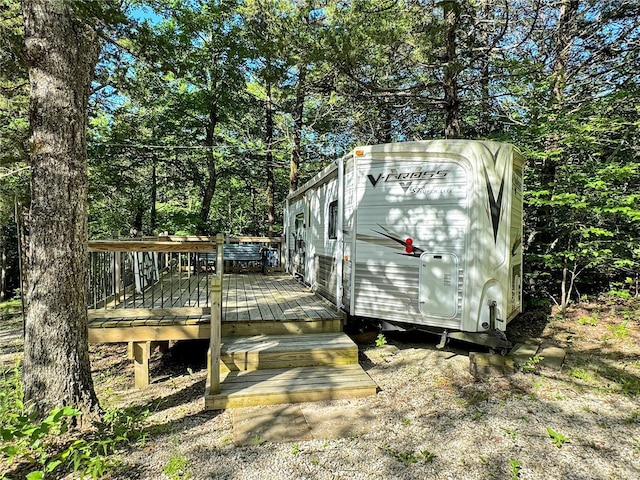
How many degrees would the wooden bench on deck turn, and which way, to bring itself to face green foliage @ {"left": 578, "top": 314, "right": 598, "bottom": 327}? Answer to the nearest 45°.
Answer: approximately 45° to its left

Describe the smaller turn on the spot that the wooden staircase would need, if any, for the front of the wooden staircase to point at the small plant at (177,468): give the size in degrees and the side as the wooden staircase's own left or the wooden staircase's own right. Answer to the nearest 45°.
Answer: approximately 45° to the wooden staircase's own right

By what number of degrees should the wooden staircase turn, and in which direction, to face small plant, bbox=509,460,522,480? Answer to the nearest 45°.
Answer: approximately 45° to its left

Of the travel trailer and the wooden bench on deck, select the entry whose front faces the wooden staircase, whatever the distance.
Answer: the wooden bench on deck

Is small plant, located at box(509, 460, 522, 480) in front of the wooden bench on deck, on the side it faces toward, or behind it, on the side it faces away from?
in front

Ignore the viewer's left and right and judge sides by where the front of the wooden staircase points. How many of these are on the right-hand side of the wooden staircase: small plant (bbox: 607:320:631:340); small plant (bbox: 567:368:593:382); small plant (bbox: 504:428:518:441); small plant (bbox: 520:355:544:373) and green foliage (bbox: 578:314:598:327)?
0

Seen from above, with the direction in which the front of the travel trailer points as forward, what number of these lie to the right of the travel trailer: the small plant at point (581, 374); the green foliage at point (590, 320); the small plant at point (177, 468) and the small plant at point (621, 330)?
1

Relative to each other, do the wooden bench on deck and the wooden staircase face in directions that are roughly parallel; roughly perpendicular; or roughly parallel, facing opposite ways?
roughly parallel

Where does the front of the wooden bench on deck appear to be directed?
toward the camera

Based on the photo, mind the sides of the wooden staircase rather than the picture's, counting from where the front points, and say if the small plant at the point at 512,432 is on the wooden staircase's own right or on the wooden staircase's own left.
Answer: on the wooden staircase's own left

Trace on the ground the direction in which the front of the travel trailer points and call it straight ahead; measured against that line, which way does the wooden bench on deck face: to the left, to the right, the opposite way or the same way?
the same way

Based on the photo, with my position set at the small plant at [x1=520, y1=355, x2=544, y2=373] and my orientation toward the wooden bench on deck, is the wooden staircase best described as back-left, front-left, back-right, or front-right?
front-left

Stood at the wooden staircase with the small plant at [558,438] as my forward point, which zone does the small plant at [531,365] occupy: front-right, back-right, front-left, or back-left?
front-left

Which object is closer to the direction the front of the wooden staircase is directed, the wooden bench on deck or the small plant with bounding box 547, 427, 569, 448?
the small plant

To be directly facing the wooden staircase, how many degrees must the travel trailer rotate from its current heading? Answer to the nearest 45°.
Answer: approximately 90° to its right

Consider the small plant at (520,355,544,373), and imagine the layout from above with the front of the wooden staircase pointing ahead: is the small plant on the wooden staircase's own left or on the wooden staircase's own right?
on the wooden staircase's own left
